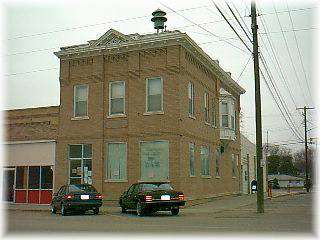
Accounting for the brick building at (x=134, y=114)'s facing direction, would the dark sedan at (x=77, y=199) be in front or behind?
in front

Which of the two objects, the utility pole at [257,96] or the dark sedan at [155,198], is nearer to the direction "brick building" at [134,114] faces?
the dark sedan

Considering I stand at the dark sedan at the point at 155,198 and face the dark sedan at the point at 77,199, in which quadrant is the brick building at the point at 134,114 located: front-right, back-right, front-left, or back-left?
front-right

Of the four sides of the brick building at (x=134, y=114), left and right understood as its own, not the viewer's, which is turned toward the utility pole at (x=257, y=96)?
left

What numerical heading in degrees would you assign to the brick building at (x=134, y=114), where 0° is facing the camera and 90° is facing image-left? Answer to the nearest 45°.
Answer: approximately 45°

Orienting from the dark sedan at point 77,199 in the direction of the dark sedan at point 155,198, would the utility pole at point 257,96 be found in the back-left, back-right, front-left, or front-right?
front-left

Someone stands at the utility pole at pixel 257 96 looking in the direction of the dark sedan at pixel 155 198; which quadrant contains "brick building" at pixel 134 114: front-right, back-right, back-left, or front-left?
front-right

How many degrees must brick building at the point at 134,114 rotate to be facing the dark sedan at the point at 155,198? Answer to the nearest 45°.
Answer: approximately 45° to its left
